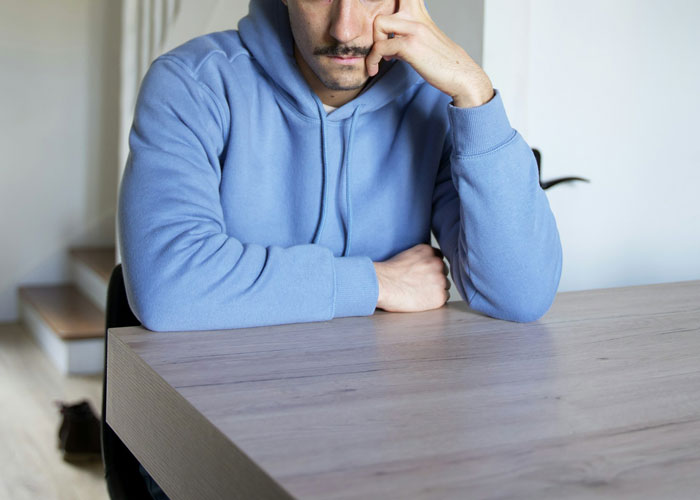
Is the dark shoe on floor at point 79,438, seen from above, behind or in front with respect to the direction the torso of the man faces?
behind

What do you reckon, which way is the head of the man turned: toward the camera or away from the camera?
toward the camera

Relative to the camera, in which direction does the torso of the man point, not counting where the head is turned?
toward the camera
